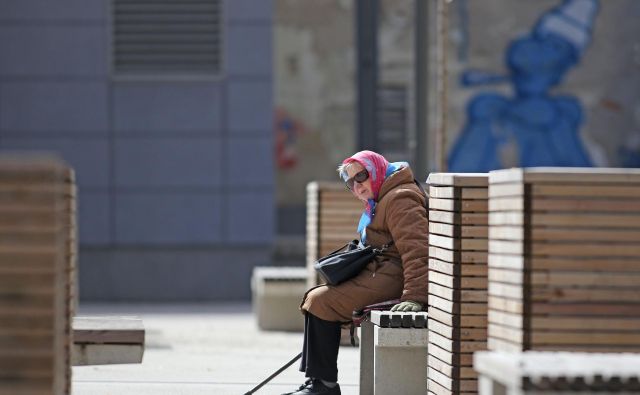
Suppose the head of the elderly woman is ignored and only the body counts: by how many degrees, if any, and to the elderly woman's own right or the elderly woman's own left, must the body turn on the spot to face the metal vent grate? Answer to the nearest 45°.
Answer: approximately 90° to the elderly woman's own right

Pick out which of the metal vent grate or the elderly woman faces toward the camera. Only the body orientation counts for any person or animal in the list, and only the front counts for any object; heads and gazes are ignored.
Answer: the metal vent grate

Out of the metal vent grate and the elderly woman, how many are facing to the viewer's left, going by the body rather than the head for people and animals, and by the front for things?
1

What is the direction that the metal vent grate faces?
toward the camera

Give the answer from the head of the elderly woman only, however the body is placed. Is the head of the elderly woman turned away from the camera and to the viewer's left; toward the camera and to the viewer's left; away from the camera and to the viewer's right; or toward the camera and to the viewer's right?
toward the camera and to the viewer's left

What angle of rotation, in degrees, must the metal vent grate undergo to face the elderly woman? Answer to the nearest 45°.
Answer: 0° — it already faces them

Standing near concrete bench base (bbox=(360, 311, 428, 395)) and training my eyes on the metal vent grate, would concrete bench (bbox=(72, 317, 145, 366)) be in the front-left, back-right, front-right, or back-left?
front-left

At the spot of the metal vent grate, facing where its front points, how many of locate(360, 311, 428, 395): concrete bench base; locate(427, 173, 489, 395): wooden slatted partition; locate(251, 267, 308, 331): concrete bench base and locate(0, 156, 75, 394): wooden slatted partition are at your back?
0

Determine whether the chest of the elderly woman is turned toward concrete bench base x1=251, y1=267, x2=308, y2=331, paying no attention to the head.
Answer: no

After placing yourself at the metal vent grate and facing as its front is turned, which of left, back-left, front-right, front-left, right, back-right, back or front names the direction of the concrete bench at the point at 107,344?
front

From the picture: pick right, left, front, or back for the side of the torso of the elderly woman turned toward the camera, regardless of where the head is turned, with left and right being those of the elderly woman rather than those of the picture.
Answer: left

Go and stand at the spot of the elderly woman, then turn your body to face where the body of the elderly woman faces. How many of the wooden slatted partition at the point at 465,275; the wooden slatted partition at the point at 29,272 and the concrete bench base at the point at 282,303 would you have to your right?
1

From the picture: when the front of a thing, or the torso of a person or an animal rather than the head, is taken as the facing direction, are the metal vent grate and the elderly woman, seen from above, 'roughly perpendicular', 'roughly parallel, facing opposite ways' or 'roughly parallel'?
roughly perpendicular

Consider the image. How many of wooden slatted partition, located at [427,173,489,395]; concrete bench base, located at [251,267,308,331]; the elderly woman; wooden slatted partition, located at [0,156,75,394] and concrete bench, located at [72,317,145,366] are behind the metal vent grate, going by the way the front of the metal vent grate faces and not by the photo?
0

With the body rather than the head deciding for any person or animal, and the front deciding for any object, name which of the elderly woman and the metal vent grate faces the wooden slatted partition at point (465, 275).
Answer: the metal vent grate
